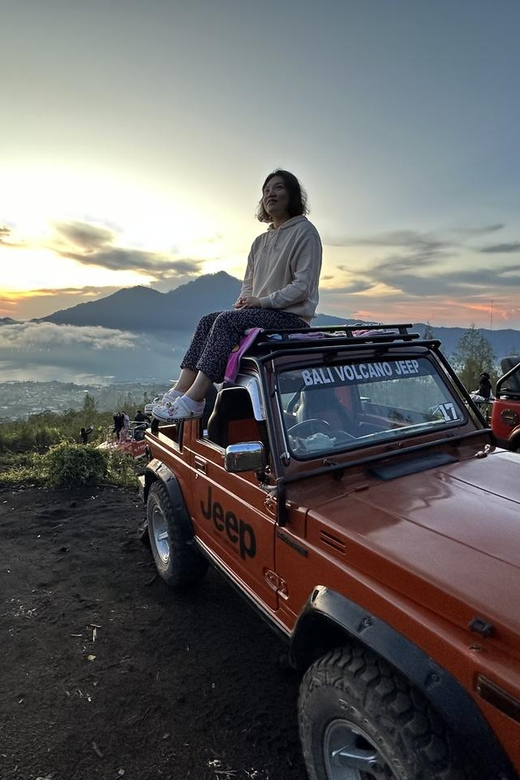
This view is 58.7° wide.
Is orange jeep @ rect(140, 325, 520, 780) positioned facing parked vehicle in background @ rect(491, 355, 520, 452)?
no

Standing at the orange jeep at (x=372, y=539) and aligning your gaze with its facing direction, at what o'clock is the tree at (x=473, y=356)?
The tree is roughly at 8 o'clock from the orange jeep.

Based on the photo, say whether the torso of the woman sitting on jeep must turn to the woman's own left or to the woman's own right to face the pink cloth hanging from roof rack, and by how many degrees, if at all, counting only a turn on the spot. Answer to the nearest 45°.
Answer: approximately 45° to the woman's own left

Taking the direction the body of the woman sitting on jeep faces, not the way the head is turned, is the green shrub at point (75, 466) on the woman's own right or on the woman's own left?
on the woman's own right

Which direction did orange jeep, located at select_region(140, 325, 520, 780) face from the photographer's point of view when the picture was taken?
facing the viewer and to the right of the viewer

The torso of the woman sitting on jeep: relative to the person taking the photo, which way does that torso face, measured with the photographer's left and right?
facing the viewer and to the left of the viewer

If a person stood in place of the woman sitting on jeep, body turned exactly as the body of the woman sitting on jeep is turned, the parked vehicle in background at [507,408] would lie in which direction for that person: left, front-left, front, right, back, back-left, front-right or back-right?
back

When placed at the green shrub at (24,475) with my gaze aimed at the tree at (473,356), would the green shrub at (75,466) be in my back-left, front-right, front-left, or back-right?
front-right

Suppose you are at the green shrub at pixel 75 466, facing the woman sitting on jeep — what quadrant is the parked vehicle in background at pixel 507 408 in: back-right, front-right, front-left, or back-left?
front-left

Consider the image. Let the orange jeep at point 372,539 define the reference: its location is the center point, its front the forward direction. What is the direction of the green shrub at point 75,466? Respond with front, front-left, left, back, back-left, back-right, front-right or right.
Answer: back
